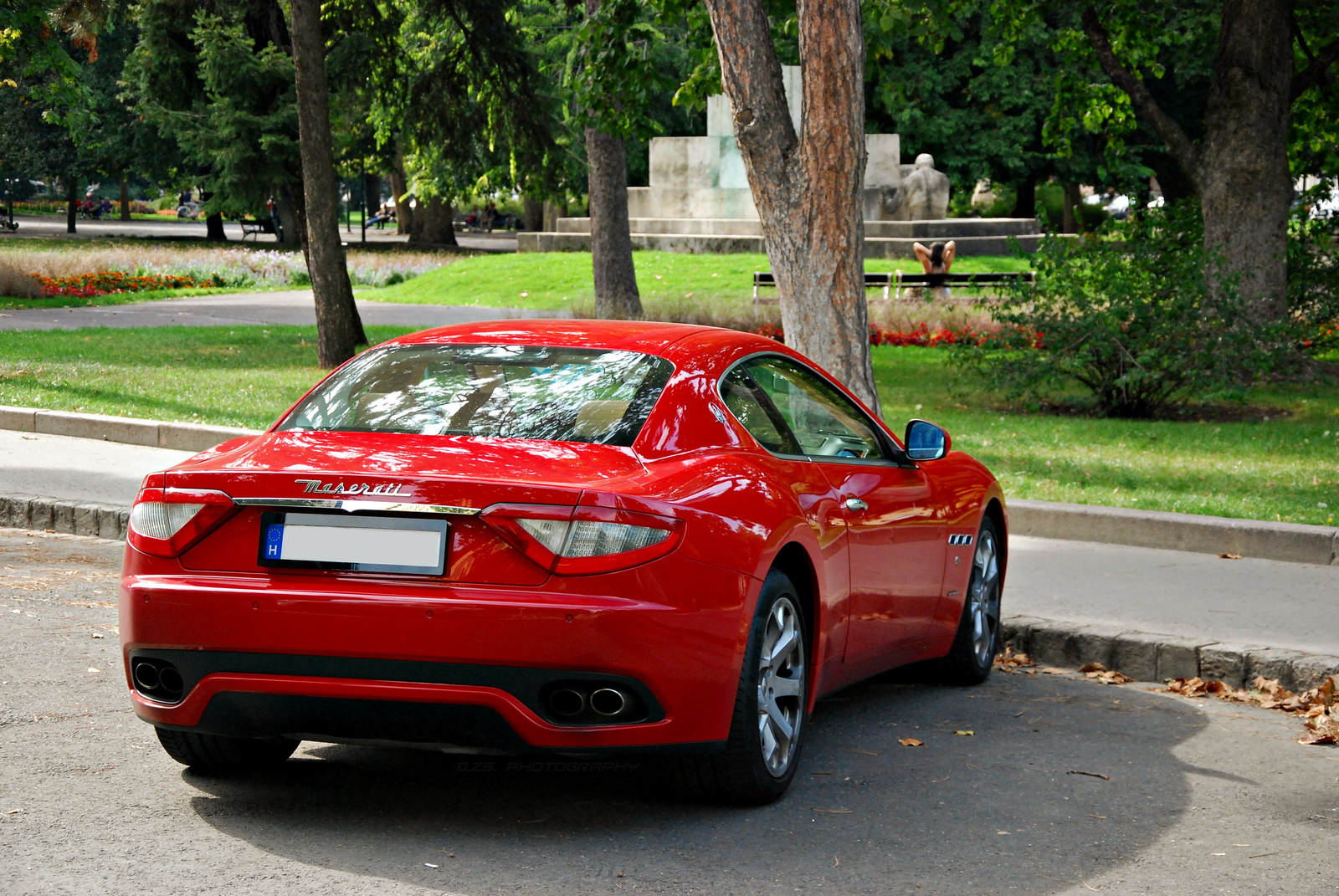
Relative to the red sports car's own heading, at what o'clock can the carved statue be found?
The carved statue is roughly at 11 o'clock from the red sports car.

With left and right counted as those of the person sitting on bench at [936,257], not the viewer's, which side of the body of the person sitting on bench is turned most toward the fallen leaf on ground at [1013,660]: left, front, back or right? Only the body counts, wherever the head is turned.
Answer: back

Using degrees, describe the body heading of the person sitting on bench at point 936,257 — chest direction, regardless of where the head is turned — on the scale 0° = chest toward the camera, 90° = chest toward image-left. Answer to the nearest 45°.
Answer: approximately 180°

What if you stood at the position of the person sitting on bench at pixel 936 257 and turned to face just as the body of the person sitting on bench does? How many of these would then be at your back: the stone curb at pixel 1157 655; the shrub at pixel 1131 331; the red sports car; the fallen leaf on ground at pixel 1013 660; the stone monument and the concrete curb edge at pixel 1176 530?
5

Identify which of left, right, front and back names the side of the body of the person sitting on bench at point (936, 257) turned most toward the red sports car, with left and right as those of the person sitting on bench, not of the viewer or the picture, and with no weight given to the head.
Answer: back

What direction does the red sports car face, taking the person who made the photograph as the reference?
facing away from the viewer and to the right of the viewer

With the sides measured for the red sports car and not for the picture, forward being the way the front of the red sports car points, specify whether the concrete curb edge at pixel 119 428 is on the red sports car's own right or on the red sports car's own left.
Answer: on the red sports car's own left

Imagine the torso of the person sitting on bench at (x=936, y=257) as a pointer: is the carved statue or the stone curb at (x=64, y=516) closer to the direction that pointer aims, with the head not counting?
the carved statue

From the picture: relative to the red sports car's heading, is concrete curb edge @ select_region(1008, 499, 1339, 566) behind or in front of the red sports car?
in front

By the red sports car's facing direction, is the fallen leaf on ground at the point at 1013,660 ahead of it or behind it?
ahead
